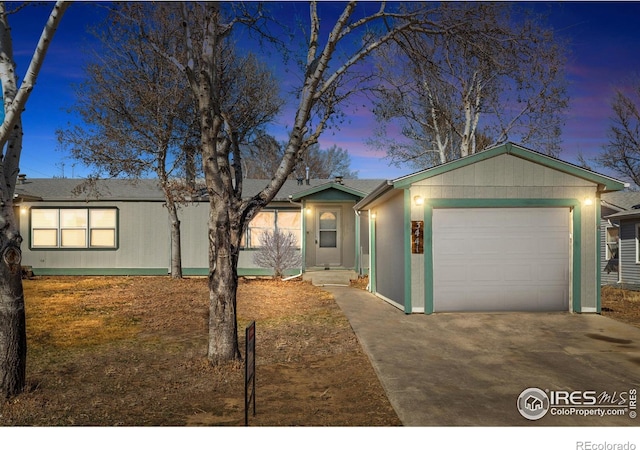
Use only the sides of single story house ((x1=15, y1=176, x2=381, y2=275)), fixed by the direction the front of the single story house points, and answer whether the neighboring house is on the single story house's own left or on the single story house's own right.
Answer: on the single story house's own left

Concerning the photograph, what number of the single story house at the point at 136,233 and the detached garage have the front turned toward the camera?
2

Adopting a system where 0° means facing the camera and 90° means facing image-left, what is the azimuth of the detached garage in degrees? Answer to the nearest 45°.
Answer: approximately 0°

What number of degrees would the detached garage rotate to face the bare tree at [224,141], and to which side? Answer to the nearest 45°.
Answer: approximately 45° to its right

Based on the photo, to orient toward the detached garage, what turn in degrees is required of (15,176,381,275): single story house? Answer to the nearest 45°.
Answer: approximately 45° to its left

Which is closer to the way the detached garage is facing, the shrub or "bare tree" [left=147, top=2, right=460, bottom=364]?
the bare tree

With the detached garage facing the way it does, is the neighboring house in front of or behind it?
behind

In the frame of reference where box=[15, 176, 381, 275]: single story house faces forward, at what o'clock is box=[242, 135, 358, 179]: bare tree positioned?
The bare tree is roughly at 7 o'clock from the single story house.

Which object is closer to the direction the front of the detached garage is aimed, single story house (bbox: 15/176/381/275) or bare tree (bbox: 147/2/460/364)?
the bare tree

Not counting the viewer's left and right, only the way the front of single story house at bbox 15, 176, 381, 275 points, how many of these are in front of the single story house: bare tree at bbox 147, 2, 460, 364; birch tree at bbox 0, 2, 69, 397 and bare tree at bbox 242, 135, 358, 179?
2

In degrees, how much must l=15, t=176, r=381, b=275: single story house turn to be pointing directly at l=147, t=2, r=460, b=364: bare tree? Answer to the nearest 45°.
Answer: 0° — it already faces it

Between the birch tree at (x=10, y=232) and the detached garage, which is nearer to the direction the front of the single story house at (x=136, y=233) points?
the birch tree
